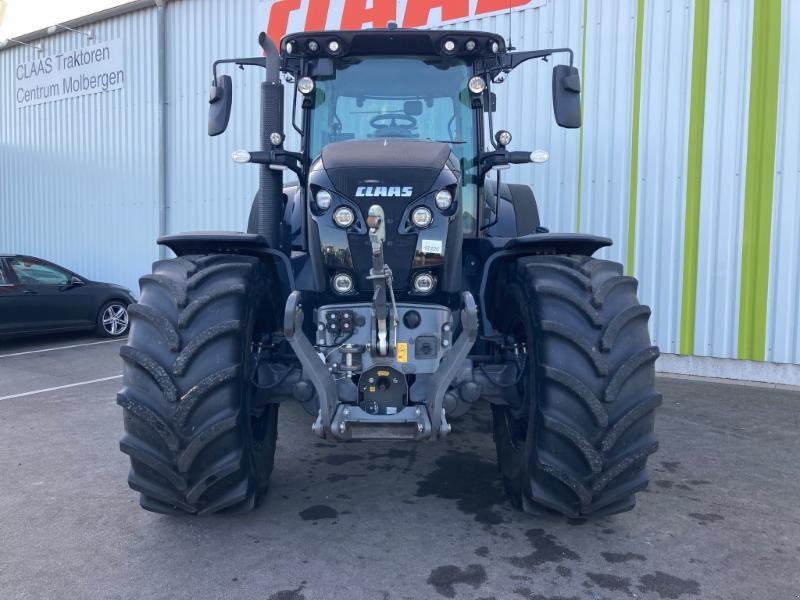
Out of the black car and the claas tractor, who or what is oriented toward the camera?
the claas tractor

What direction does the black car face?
to the viewer's right

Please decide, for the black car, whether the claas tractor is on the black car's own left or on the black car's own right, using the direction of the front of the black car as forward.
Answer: on the black car's own right

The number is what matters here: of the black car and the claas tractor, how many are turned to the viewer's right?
1

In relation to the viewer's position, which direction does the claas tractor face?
facing the viewer

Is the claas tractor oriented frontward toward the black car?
no
